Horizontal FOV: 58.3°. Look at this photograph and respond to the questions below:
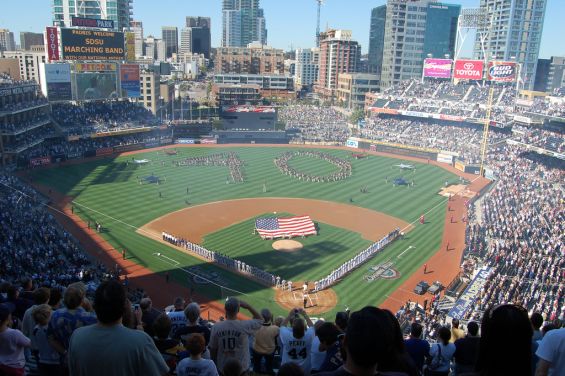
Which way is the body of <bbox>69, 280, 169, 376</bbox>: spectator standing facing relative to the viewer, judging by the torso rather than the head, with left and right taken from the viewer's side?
facing away from the viewer

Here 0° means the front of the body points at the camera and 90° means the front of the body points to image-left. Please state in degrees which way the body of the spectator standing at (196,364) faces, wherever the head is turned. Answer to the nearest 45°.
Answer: approximately 180°

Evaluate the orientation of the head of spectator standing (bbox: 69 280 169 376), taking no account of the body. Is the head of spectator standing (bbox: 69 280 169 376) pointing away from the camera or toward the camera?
away from the camera

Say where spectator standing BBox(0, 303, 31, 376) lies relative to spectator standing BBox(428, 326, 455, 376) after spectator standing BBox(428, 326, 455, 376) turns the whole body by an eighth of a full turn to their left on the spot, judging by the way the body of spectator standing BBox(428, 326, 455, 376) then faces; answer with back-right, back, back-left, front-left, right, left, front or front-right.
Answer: left

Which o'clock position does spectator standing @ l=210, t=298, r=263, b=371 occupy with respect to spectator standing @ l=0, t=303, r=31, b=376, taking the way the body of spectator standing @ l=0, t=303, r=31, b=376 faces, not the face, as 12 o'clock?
spectator standing @ l=210, t=298, r=263, b=371 is roughly at 2 o'clock from spectator standing @ l=0, t=303, r=31, b=376.

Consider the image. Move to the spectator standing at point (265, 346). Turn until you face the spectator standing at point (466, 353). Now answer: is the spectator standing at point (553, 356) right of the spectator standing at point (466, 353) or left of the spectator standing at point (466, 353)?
right

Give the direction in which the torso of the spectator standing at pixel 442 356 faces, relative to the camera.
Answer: away from the camera

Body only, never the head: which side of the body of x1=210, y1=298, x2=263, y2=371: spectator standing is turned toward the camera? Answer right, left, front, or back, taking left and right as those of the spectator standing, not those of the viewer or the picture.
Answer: back

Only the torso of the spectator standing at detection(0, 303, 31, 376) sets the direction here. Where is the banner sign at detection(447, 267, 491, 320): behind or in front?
in front

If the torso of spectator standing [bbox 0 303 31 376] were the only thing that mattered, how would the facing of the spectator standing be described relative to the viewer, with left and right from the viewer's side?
facing away from the viewer and to the right of the viewer

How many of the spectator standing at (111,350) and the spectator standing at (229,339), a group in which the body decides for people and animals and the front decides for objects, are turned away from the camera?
2

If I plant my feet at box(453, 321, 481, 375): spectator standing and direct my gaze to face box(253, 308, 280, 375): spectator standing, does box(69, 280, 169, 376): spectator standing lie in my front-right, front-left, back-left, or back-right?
front-left

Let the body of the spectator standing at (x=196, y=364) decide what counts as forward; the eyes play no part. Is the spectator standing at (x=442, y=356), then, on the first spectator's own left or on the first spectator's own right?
on the first spectator's own right

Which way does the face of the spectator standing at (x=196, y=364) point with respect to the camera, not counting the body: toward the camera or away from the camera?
away from the camera

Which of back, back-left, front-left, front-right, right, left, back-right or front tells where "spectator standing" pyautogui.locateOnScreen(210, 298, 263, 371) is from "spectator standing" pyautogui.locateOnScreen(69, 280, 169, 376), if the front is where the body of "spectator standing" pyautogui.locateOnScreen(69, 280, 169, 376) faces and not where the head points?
front-right

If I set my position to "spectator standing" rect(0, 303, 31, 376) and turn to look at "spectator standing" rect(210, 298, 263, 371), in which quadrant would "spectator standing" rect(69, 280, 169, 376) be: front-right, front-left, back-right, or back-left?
front-right
